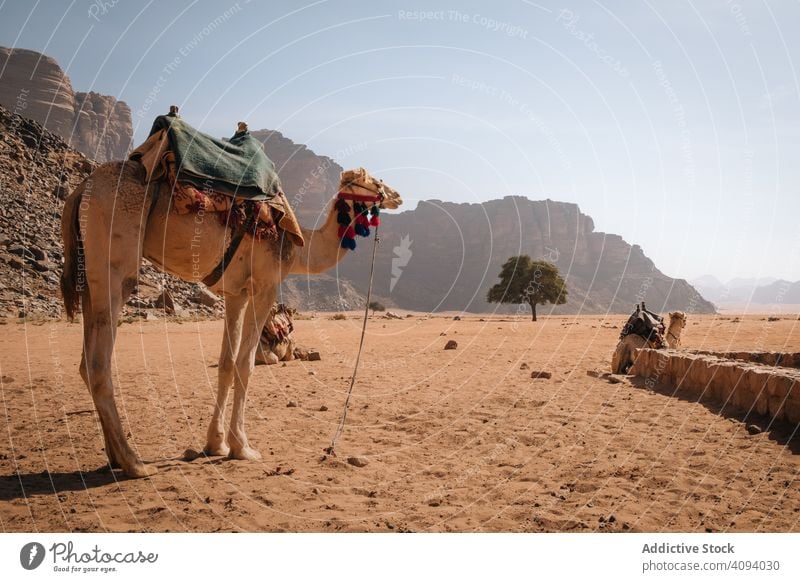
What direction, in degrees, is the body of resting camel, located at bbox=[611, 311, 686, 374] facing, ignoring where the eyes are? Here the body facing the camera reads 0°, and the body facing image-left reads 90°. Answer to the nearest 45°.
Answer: approximately 225°

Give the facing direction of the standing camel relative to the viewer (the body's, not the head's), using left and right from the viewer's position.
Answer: facing away from the viewer and to the right of the viewer

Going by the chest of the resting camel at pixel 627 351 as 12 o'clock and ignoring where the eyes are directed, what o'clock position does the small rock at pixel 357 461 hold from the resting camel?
The small rock is roughly at 5 o'clock from the resting camel.

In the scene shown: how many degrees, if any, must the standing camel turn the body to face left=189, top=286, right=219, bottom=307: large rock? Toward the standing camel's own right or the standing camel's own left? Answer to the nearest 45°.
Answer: approximately 45° to the standing camel's own left

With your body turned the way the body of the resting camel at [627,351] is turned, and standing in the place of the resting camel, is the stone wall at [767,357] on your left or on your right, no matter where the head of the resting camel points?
on your right

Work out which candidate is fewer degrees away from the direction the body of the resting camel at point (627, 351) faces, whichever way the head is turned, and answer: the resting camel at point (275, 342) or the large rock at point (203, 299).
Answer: the large rock

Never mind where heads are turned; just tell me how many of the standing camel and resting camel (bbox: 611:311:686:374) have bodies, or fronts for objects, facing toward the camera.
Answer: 0

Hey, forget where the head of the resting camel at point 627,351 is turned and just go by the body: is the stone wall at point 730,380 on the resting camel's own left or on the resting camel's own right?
on the resting camel's own right
